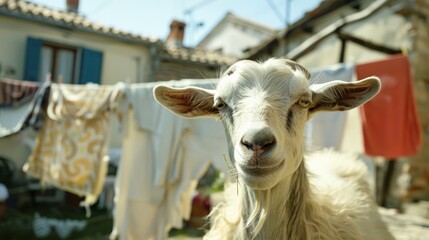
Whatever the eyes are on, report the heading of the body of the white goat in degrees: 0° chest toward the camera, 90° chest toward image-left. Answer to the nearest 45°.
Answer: approximately 45°

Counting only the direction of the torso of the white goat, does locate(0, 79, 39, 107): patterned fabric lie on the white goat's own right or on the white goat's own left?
on the white goat's own right

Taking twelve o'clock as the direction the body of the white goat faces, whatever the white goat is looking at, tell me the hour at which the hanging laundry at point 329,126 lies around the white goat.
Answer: The hanging laundry is roughly at 5 o'clock from the white goat.

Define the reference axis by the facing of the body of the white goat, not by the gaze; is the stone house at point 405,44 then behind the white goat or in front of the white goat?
behind

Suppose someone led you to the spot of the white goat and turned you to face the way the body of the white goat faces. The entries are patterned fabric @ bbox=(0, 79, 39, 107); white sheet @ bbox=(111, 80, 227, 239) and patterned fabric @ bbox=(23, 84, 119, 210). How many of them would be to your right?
3

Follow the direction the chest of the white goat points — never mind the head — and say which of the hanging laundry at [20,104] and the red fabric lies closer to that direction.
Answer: the hanging laundry

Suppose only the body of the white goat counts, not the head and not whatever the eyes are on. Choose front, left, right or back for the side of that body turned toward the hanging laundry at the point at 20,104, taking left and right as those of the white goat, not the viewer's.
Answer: right

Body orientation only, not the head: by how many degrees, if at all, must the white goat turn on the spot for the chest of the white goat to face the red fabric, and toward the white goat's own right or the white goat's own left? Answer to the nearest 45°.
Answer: approximately 180°

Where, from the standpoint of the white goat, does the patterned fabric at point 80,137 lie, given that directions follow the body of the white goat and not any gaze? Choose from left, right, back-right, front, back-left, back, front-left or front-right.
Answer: right
